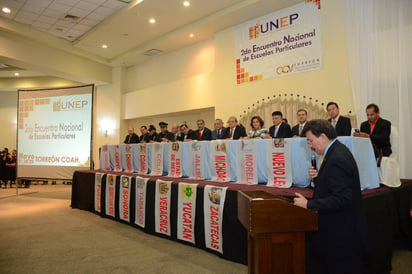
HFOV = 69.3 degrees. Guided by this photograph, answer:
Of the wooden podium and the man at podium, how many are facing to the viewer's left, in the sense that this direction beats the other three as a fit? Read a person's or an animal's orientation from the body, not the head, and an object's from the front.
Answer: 2

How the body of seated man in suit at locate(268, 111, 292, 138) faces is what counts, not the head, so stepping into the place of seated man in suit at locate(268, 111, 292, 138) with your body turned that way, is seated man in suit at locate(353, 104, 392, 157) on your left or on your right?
on your left

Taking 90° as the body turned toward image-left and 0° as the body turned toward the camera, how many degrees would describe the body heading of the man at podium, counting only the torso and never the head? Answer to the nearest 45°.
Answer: approximately 90°

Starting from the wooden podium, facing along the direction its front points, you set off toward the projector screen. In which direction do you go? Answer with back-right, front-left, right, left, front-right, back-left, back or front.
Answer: front-right

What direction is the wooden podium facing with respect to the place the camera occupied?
facing to the left of the viewer

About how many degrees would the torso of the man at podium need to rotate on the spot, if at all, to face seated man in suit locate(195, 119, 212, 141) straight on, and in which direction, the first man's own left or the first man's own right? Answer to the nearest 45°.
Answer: approximately 45° to the first man's own right

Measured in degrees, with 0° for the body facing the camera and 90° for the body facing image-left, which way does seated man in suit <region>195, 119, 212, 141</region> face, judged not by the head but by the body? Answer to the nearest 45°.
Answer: approximately 45°

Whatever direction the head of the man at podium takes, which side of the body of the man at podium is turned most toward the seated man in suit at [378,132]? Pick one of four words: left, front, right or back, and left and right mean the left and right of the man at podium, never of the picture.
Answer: right

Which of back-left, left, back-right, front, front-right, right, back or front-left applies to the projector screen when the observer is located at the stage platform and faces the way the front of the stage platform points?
right

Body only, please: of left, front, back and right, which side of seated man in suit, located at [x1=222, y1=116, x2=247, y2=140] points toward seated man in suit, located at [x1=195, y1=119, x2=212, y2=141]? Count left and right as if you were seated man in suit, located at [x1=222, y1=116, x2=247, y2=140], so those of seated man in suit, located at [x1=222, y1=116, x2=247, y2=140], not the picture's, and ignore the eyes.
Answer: right
